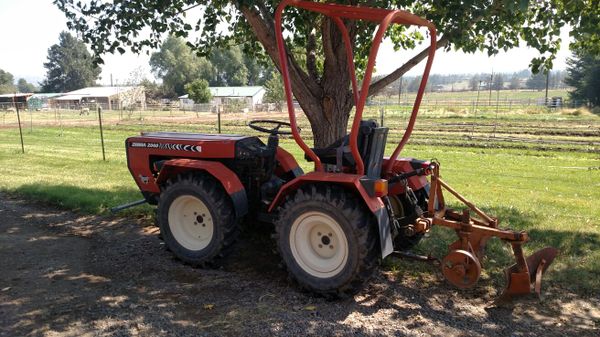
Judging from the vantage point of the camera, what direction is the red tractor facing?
facing away from the viewer and to the left of the viewer
